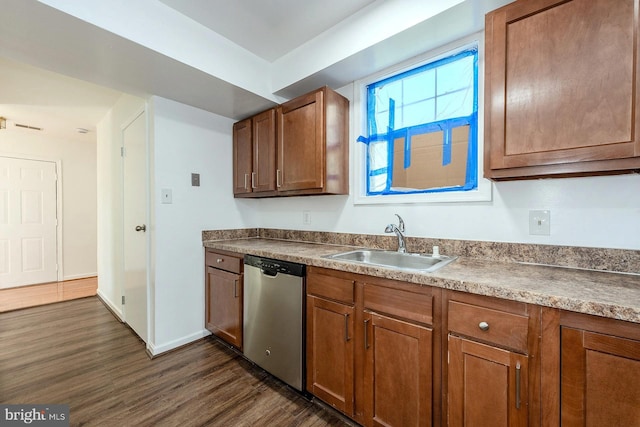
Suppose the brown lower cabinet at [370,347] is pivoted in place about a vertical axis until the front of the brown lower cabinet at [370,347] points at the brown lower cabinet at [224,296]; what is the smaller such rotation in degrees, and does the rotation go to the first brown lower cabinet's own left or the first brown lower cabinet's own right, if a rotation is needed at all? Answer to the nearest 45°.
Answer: approximately 90° to the first brown lower cabinet's own right

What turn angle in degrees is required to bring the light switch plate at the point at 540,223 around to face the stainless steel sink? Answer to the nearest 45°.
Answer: approximately 90° to its right

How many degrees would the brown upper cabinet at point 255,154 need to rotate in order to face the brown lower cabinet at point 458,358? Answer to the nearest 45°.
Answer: approximately 90° to its left

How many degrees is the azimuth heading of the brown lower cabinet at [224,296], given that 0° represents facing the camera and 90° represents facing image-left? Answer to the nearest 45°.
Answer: approximately 45°

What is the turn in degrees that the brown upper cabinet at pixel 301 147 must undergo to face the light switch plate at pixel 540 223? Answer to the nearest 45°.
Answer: approximately 90° to its left

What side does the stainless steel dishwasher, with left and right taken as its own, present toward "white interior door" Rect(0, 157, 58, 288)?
right

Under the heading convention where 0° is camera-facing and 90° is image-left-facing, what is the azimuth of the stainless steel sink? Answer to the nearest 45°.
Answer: approximately 45°

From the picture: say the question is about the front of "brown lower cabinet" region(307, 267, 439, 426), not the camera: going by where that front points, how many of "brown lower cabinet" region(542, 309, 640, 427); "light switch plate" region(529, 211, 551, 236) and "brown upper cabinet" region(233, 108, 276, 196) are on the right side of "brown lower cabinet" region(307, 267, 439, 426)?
1
